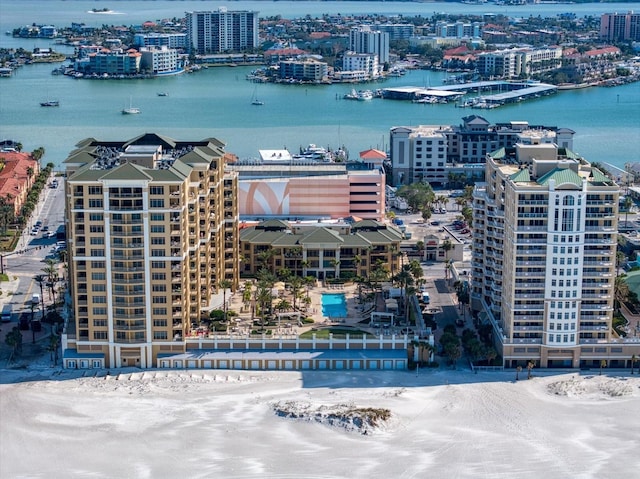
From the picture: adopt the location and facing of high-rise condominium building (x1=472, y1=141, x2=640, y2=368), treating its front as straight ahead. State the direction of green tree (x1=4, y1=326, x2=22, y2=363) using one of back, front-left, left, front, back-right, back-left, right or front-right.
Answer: right

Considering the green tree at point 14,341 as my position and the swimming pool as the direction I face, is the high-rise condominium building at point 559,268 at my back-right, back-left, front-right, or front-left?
front-right

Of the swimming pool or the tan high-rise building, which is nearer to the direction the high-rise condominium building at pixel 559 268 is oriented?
the tan high-rise building

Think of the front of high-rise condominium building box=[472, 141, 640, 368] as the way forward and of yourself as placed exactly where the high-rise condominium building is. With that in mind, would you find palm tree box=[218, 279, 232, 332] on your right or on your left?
on your right

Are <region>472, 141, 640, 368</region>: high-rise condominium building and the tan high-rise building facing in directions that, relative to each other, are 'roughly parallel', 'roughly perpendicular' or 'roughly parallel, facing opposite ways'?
roughly parallel

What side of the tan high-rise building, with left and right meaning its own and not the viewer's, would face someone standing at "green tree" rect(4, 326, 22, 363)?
right

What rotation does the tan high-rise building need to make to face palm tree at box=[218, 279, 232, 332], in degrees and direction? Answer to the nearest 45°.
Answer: approximately 135° to its left

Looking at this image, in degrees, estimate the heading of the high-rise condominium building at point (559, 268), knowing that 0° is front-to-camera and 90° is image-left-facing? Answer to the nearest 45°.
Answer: approximately 0°

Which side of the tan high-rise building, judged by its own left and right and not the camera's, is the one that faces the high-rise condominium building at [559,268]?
left

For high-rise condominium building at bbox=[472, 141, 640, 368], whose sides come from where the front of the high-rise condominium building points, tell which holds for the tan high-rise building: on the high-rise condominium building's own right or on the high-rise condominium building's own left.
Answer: on the high-rise condominium building's own right

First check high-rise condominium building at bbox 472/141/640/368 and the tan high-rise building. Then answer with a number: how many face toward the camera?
2

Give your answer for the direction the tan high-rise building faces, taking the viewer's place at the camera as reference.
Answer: facing the viewer
